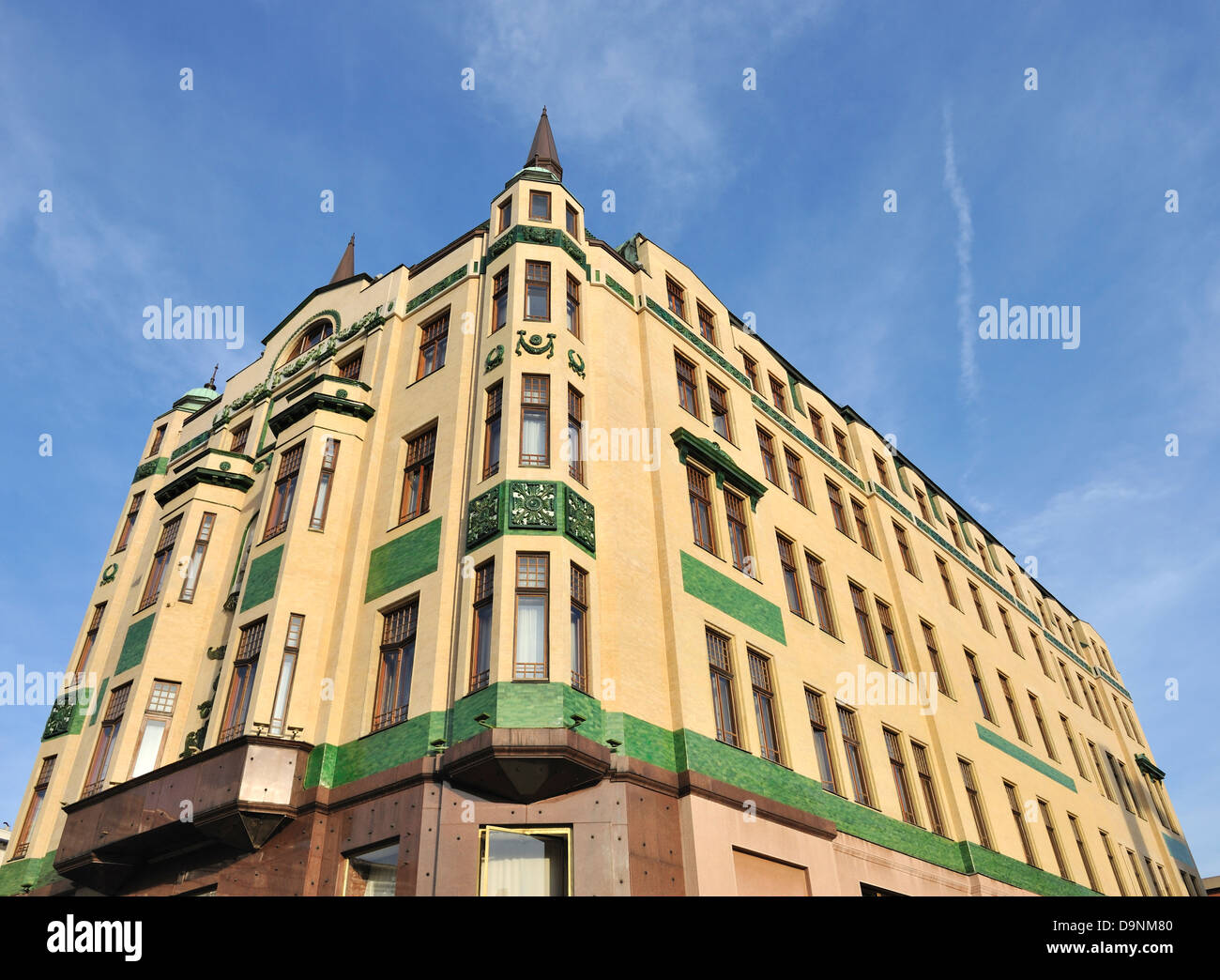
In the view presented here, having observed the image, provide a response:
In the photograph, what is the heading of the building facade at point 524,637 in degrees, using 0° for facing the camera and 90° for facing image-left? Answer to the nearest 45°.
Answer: approximately 45°
